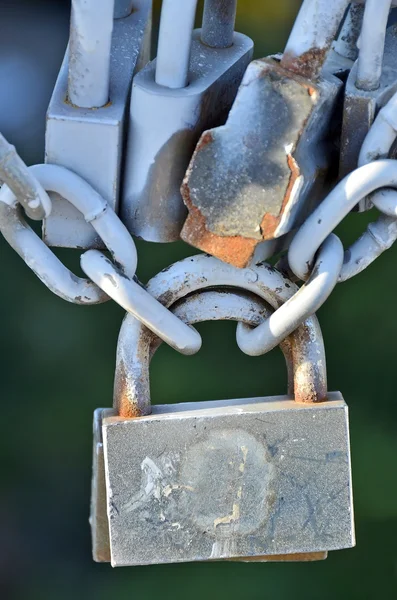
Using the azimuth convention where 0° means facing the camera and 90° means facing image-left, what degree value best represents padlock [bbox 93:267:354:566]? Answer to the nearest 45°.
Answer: approximately 0°
